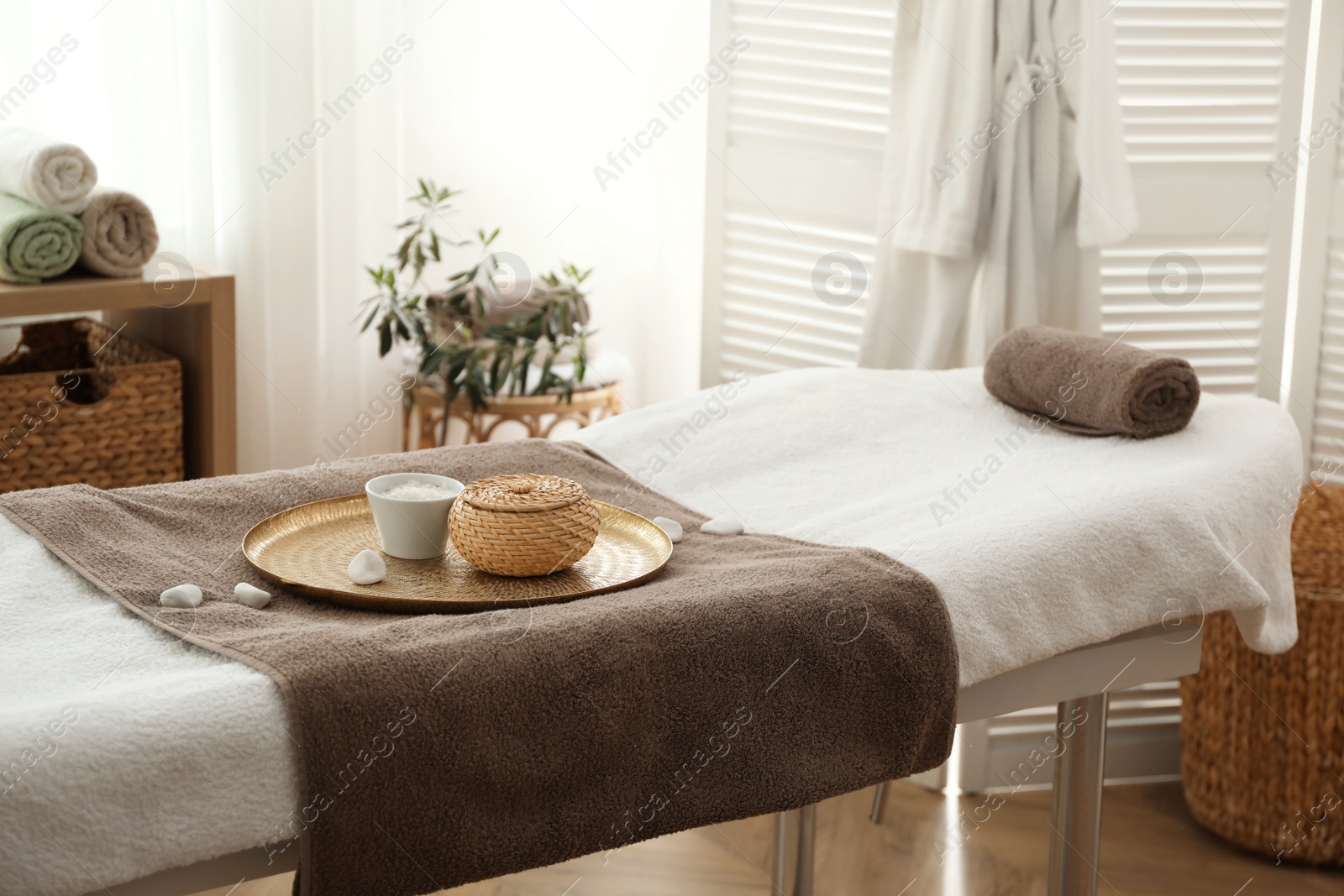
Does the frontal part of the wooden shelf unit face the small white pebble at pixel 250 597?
yes

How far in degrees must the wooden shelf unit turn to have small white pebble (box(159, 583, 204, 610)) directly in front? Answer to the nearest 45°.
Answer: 0° — it already faces it

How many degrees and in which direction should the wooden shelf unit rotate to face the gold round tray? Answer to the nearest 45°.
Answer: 0° — it already faces it

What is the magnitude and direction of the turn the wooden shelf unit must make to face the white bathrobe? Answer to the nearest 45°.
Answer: approximately 90° to its left

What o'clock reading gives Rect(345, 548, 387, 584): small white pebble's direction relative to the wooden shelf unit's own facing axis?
The small white pebble is roughly at 12 o'clock from the wooden shelf unit.

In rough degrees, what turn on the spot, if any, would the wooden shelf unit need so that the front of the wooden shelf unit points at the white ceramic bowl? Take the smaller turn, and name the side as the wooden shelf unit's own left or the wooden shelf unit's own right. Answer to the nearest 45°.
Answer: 0° — it already faces it

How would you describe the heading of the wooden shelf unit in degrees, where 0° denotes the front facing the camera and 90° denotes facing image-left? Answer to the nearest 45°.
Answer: approximately 0°

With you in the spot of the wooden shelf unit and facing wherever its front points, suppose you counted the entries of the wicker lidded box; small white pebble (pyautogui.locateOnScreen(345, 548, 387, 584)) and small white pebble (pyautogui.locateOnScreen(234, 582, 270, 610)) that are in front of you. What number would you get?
3

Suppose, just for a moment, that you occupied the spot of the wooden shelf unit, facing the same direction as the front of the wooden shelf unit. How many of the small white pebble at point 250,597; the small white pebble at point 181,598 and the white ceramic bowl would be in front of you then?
3
